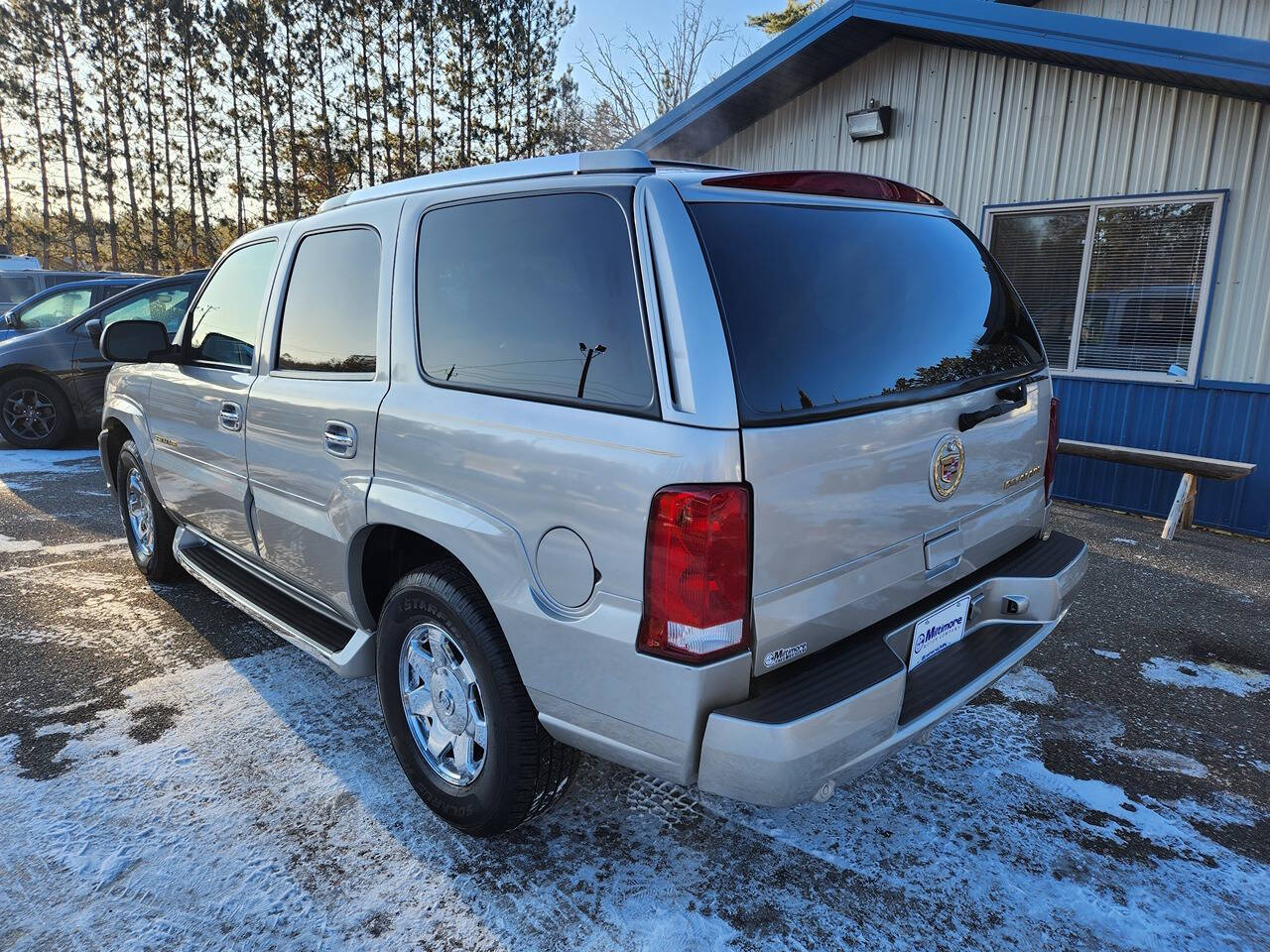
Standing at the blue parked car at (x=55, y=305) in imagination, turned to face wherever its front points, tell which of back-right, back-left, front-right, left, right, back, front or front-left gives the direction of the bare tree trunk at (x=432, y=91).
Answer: back-right

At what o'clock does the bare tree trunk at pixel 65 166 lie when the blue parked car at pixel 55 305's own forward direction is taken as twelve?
The bare tree trunk is roughly at 3 o'clock from the blue parked car.

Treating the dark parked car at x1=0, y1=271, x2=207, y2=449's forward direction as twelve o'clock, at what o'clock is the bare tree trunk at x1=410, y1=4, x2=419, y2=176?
The bare tree trunk is roughly at 4 o'clock from the dark parked car.

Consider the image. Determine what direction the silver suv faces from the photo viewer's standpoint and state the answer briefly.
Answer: facing away from the viewer and to the left of the viewer

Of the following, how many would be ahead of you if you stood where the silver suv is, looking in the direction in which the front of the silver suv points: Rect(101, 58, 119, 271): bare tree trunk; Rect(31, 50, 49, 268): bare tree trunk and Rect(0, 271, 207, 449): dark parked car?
3

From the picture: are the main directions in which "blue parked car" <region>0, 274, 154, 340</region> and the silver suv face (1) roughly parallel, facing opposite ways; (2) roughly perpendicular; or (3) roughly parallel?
roughly perpendicular

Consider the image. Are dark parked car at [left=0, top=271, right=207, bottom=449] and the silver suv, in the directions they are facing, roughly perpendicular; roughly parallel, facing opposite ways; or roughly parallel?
roughly perpendicular

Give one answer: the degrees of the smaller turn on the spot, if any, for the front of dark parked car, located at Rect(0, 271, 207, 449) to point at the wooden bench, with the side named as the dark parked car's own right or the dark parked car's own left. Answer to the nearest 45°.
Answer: approximately 135° to the dark parked car's own left

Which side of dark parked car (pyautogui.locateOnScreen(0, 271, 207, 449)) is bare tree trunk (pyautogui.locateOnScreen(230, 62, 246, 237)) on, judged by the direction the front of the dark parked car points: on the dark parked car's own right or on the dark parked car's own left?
on the dark parked car's own right

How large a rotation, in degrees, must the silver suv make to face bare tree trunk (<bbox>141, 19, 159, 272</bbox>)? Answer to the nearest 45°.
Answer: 0° — it already faces it

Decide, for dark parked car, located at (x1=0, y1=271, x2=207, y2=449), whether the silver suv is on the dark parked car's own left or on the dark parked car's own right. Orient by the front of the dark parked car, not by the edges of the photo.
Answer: on the dark parked car's own left

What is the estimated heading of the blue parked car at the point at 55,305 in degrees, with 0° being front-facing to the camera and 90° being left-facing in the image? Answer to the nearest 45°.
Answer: approximately 90°
